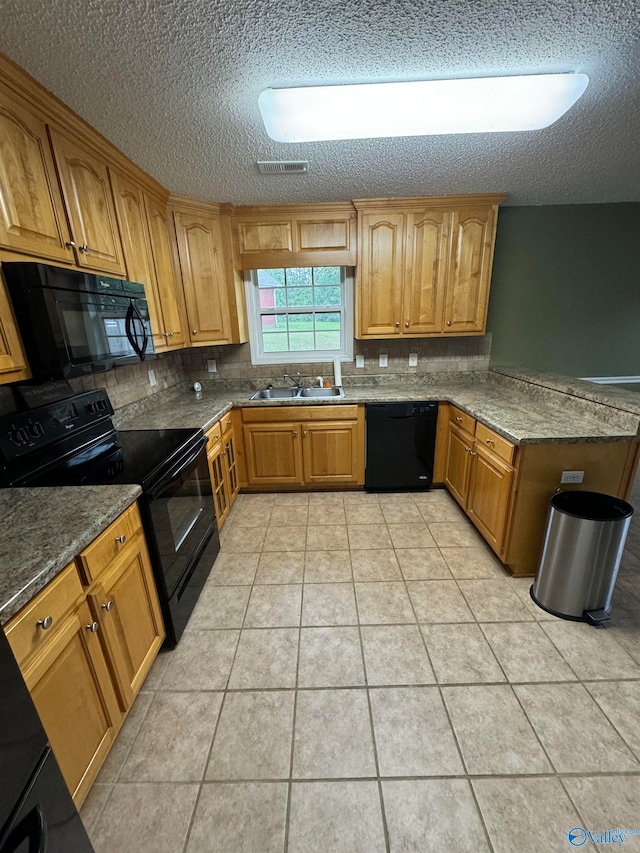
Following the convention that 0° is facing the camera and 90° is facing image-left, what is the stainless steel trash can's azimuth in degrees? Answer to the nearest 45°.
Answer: approximately 315°

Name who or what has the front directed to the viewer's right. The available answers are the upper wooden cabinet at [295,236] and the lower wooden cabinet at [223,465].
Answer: the lower wooden cabinet

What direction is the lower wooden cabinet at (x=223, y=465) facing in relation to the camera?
to the viewer's right

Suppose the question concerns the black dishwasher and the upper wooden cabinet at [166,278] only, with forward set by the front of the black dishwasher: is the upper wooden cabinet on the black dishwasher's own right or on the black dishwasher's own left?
on the black dishwasher's own right

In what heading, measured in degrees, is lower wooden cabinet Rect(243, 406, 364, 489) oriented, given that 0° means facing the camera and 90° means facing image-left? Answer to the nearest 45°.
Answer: approximately 0°

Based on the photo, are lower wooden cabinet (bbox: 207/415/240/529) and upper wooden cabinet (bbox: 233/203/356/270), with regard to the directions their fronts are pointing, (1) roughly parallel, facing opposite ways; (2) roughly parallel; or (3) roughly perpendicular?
roughly perpendicular

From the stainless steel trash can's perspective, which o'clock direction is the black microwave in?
The black microwave is roughly at 3 o'clock from the stainless steel trash can.

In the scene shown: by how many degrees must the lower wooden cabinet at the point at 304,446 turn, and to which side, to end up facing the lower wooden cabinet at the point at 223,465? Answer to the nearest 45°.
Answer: approximately 45° to its right

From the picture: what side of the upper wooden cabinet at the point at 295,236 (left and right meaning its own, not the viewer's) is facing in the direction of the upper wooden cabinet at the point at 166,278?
right
